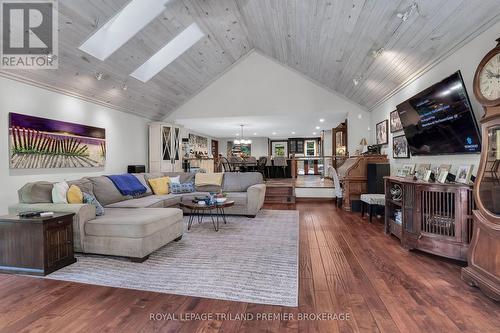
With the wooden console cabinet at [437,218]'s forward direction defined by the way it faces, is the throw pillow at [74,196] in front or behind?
in front

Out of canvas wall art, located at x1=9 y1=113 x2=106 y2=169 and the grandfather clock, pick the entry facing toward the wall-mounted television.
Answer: the canvas wall art

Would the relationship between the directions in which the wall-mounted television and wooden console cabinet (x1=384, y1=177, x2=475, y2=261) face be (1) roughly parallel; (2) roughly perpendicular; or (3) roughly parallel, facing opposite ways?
roughly parallel

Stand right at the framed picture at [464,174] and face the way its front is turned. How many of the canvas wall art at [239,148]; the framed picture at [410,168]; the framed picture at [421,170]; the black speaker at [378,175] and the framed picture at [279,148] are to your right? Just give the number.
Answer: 5

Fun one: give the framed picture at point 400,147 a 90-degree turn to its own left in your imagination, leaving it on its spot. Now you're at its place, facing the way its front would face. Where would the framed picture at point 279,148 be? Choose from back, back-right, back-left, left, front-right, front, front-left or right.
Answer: back

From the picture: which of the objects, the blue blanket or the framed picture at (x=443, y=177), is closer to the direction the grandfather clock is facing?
the blue blanket

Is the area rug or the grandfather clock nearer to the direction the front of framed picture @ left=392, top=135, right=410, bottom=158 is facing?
the area rug

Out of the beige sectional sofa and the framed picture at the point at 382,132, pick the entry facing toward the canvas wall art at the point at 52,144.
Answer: the framed picture

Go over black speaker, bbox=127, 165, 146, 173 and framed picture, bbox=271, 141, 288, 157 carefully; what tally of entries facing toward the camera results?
2

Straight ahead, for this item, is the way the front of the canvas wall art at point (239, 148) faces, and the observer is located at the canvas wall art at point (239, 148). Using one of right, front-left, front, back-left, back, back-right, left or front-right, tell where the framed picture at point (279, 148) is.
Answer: left

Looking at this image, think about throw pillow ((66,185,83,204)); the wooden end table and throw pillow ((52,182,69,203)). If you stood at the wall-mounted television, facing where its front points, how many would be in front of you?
3

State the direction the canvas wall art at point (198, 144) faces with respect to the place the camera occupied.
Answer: facing the viewer and to the right of the viewer

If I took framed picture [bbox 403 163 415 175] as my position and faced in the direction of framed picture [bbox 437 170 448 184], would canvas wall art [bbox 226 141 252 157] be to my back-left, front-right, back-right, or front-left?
back-right

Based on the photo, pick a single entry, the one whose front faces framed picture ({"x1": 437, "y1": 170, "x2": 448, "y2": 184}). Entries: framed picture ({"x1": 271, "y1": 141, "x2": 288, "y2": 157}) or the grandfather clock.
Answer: framed picture ({"x1": 271, "y1": 141, "x2": 288, "y2": 157})

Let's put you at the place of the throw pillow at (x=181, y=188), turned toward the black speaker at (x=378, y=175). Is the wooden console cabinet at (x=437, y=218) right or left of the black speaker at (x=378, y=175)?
right

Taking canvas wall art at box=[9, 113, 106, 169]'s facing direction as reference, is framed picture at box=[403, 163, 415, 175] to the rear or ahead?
ahead

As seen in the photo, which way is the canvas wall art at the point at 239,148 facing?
toward the camera

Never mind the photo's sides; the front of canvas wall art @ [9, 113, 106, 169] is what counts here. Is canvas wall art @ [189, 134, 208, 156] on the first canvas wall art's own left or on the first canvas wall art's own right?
on the first canvas wall art's own left

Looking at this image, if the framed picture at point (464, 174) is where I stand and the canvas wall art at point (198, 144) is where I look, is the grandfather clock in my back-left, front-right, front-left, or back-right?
back-left

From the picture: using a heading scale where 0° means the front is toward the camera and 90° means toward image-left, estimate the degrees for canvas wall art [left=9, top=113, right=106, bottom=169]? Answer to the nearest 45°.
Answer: approximately 315°
